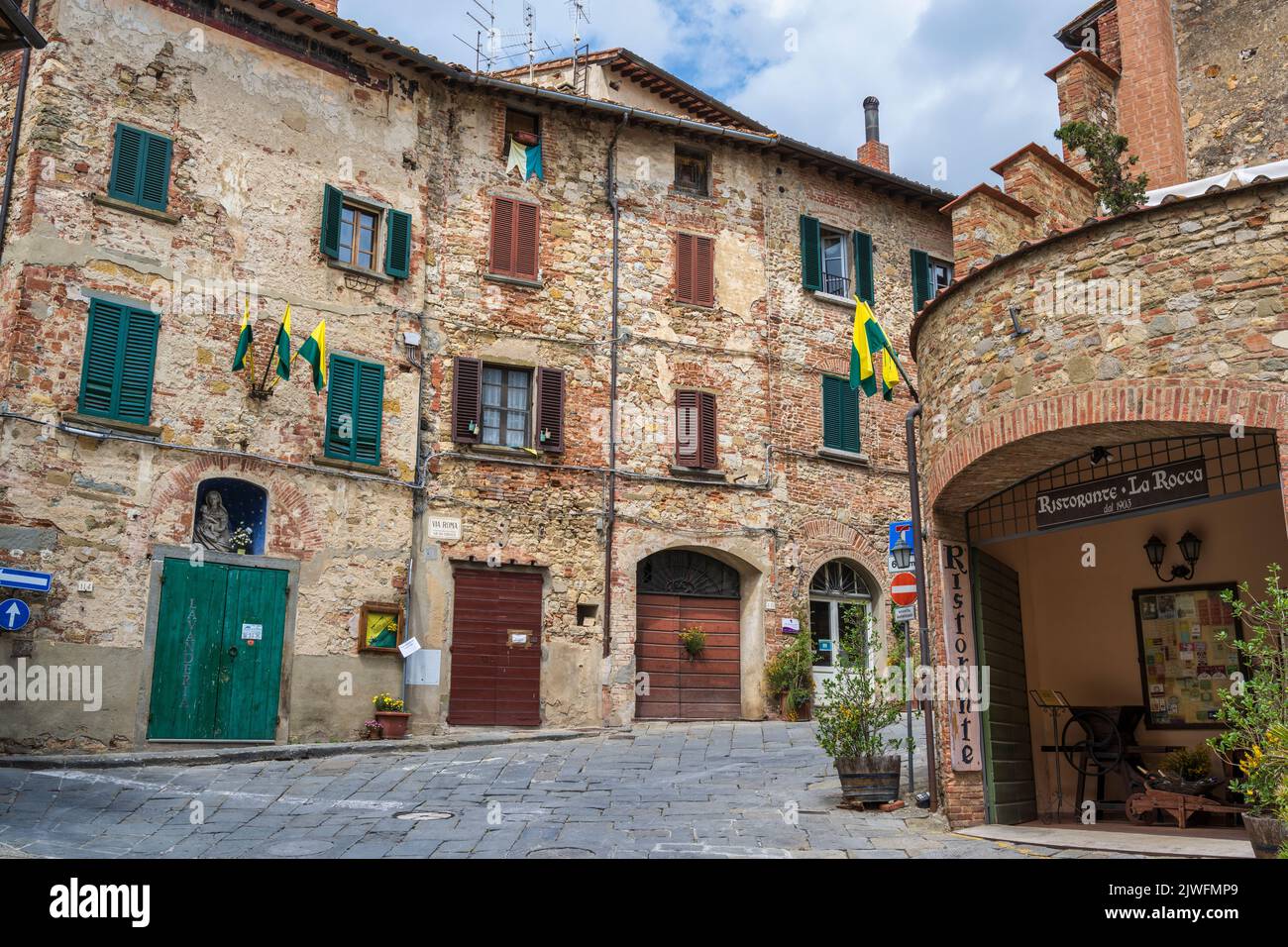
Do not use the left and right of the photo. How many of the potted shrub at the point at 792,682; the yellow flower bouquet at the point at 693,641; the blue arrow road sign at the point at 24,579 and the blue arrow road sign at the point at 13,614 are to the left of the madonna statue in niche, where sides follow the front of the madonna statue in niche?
2

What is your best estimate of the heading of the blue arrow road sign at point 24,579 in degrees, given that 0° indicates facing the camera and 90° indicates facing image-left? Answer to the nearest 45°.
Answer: approximately 0°

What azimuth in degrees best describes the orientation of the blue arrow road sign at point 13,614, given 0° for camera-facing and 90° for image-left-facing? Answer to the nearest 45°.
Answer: approximately 0°

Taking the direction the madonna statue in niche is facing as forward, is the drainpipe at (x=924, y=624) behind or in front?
in front

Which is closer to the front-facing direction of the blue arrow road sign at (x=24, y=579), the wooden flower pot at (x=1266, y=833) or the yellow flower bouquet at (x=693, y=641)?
the wooden flower pot

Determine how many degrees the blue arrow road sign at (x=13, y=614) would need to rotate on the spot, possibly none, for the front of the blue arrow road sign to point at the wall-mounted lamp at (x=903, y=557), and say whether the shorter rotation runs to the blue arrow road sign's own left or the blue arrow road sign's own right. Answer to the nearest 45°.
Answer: approximately 45° to the blue arrow road sign's own left

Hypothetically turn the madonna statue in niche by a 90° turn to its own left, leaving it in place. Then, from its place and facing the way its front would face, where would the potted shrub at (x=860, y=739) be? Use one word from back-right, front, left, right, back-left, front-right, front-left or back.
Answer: front-right

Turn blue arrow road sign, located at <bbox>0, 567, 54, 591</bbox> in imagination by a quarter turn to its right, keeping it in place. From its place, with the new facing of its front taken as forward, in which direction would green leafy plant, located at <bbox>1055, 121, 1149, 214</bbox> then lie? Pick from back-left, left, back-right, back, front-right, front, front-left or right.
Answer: back-left

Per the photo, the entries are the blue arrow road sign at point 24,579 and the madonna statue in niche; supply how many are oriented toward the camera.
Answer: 2

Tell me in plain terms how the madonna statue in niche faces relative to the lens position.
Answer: facing the viewer

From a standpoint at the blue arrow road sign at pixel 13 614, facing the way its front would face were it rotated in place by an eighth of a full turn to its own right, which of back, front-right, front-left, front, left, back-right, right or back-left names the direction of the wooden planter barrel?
left

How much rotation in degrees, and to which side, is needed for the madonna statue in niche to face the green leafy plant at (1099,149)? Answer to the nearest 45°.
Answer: approximately 45° to its left

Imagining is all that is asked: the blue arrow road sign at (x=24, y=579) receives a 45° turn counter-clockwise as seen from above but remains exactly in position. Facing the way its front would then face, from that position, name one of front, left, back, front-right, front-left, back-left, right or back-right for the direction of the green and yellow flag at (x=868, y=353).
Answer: front
